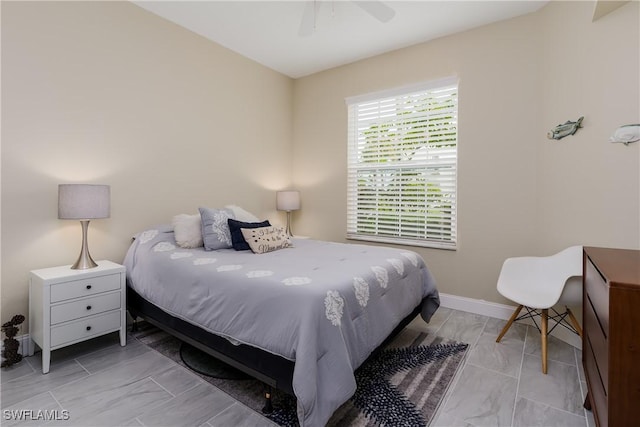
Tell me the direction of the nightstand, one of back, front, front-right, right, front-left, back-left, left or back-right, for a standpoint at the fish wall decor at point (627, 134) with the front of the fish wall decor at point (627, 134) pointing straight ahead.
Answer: front-left

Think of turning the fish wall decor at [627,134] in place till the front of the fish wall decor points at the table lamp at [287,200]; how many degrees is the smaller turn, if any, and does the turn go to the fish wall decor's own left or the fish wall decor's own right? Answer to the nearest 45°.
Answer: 0° — it already faces it

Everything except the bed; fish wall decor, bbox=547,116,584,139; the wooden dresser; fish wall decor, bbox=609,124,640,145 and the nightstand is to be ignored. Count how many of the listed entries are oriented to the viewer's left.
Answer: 3

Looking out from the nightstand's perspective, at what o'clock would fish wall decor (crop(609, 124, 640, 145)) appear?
The fish wall decor is roughly at 12 o'clock from the nightstand.

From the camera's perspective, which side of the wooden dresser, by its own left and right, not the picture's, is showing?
left

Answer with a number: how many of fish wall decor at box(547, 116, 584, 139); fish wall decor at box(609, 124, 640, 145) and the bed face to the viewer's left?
2

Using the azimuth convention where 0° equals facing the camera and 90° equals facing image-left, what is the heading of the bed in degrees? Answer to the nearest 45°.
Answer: approximately 315°

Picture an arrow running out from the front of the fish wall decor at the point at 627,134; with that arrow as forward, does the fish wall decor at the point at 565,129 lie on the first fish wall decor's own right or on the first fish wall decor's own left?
on the first fish wall decor's own right

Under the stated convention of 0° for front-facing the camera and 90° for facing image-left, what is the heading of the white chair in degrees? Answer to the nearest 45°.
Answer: approximately 45°

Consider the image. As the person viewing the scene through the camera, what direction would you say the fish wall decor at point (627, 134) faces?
facing to the left of the viewer

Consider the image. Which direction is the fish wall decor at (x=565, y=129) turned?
to the viewer's left

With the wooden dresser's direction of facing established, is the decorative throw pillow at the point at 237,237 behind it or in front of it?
in front

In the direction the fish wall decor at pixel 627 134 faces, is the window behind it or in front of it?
in front
